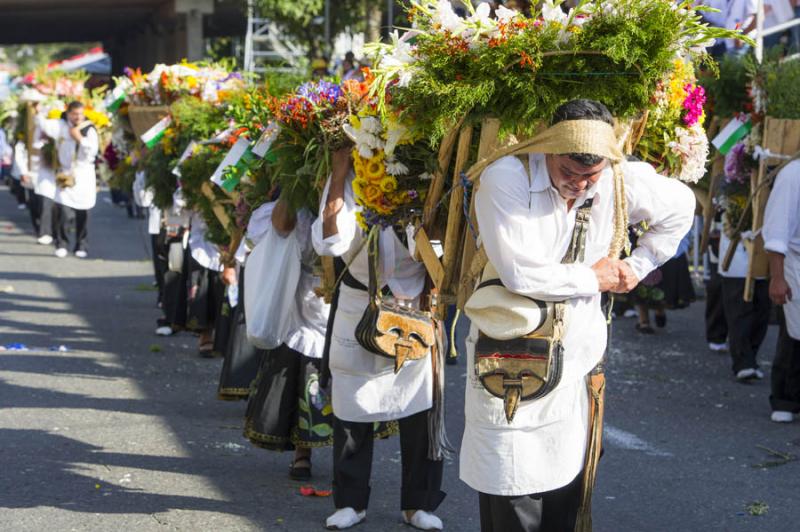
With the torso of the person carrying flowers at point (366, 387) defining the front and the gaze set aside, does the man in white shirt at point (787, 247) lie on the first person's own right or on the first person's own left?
on the first person's own left

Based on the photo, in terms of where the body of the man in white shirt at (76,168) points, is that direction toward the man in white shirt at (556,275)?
yes

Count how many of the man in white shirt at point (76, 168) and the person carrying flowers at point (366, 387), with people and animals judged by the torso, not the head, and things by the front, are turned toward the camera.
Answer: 2

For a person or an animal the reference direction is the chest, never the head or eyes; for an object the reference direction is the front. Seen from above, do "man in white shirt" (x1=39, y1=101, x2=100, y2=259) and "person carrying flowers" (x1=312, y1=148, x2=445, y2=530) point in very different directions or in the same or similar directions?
same or similar directions

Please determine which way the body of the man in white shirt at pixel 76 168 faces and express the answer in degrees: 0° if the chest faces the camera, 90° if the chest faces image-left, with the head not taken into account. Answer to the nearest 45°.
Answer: approximately 0°

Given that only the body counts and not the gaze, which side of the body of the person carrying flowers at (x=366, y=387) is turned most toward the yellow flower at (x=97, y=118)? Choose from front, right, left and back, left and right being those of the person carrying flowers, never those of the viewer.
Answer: back

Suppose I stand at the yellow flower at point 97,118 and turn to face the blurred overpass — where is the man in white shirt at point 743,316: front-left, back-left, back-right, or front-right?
back-right

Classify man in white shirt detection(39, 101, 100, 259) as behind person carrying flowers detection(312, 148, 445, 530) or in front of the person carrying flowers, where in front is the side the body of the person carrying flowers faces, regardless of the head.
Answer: behind

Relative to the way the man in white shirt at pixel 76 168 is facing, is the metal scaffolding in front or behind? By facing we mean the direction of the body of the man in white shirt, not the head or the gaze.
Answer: behind

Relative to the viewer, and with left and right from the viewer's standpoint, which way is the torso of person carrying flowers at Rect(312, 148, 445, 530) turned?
facing the viewer
